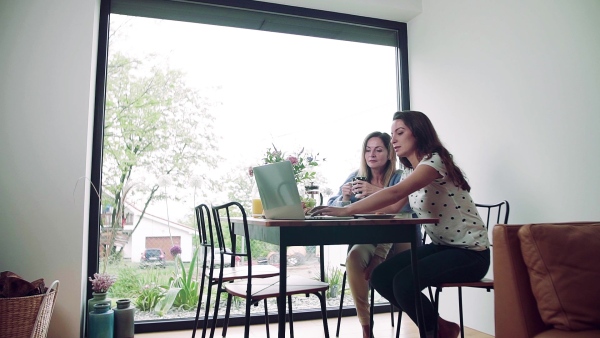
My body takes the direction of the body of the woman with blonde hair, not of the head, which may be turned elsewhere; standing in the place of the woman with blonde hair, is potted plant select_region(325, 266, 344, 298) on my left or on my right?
on my right

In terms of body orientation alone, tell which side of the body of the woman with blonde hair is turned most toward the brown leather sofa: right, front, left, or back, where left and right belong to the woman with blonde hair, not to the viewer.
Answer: left

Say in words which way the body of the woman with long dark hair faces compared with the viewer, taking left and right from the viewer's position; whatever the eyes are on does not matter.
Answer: facing to the left of the viewer

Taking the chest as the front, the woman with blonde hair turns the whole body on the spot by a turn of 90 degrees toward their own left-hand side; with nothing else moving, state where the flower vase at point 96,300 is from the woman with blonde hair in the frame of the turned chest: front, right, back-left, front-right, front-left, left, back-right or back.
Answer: back-right

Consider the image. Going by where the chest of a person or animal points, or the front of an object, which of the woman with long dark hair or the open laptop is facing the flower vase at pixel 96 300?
the woman with long dark hair

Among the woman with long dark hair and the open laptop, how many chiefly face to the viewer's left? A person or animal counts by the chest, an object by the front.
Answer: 1

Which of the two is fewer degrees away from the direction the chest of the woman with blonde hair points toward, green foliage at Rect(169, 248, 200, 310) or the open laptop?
the open laptop

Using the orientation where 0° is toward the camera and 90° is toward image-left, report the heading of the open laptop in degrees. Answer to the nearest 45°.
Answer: approximately 225°

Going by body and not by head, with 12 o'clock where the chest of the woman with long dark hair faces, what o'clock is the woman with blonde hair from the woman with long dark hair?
The woman with blonde hair is roughly at 2 o'clock from the woman with long dark hair.

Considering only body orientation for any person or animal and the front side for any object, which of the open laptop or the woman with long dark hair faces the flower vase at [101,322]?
the woman with long dark hair

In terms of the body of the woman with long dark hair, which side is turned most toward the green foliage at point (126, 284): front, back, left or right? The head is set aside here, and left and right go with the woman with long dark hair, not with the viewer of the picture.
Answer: front
